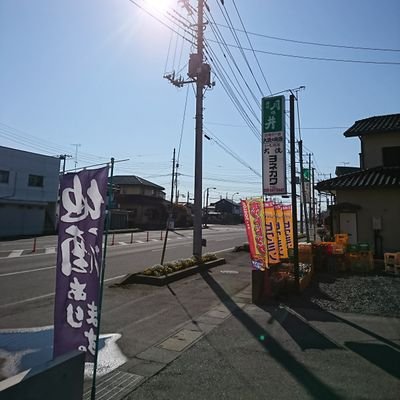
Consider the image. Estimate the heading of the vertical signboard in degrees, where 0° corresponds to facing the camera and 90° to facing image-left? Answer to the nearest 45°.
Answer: approximately 0°

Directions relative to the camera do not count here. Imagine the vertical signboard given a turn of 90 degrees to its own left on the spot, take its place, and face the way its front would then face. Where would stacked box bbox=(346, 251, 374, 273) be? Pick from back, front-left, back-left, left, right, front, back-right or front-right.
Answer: front-left

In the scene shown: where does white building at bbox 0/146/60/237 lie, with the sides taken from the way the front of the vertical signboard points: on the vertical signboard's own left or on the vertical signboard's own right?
on the vertical signboard's own right

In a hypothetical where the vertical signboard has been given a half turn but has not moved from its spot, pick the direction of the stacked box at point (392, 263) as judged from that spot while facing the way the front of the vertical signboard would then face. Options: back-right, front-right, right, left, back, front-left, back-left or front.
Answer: front-right

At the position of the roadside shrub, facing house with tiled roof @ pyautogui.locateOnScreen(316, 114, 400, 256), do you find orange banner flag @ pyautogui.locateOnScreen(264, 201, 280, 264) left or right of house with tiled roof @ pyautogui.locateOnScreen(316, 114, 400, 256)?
right
